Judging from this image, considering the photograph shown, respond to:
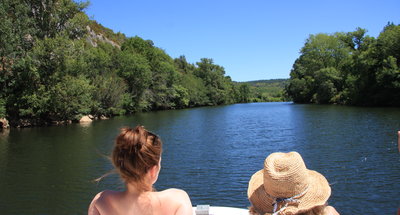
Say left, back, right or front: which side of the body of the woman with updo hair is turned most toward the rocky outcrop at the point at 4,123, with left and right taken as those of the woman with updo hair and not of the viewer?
front

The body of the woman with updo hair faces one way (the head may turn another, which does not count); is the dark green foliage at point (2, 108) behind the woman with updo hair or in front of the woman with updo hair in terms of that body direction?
in front

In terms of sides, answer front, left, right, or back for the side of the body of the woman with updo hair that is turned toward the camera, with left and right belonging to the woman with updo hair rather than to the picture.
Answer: back
